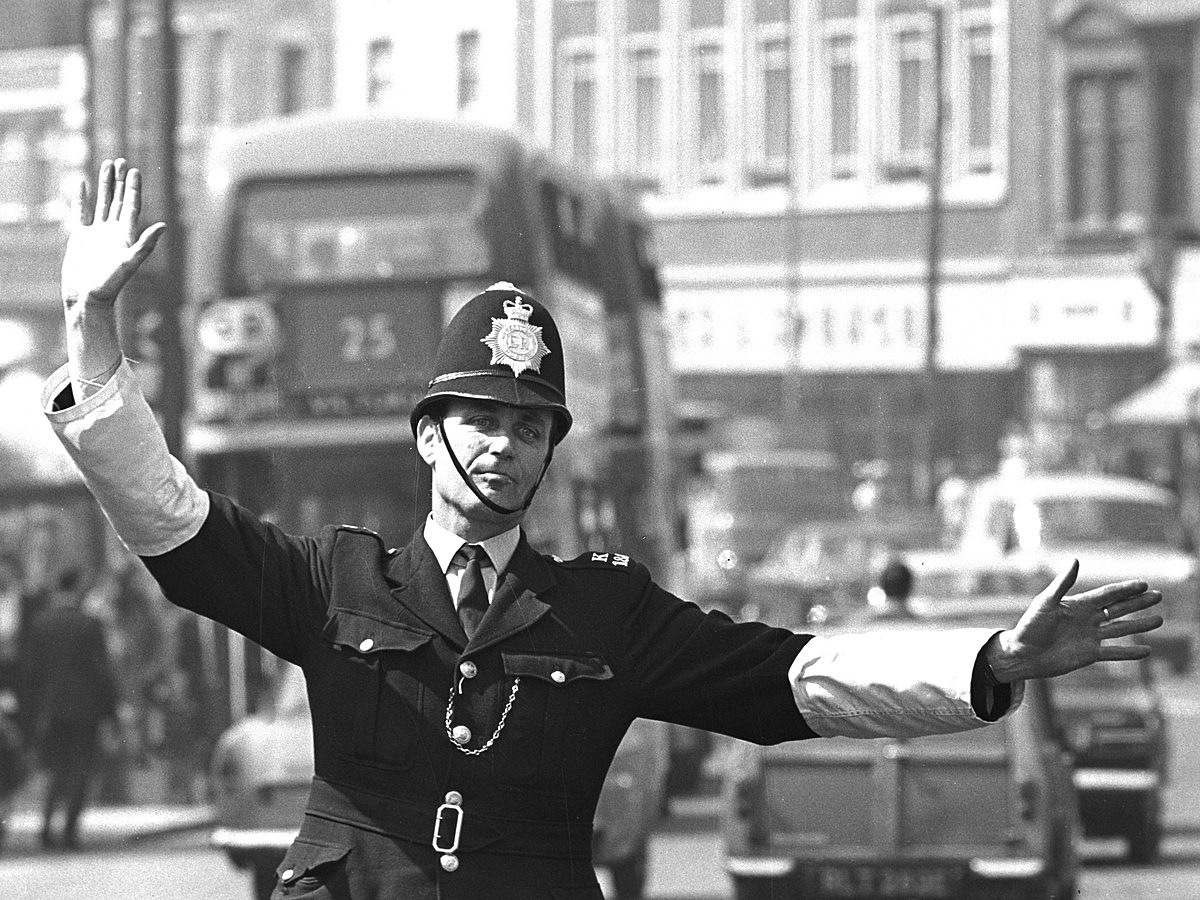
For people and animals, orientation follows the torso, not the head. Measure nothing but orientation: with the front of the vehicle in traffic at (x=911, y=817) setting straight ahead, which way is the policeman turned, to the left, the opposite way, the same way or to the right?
the opposite way

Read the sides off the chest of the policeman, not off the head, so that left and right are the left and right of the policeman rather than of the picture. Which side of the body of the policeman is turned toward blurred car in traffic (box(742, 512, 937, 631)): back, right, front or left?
back

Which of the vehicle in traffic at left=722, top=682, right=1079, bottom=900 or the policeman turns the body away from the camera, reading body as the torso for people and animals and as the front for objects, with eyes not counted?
the vehicle in traffic

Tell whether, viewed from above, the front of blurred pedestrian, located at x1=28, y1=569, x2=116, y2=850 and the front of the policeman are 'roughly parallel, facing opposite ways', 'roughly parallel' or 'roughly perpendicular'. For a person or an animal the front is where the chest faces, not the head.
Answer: roughly parallel, facing opposite ways

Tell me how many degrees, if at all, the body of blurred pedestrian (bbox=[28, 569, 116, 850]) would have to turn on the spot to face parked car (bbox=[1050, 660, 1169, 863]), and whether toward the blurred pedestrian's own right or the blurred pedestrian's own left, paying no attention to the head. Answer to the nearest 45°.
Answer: approximately 135° to the blurred pedestrian's own right

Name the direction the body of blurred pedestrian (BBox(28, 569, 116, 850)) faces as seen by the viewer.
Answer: away from the camera

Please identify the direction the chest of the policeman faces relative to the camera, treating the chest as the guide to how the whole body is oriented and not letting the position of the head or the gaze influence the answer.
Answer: toward the camera

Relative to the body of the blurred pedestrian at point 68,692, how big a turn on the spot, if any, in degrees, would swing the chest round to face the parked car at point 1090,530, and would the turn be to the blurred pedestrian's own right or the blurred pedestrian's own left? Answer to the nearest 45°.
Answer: approximately 45° to the blurred pedestrian's own right

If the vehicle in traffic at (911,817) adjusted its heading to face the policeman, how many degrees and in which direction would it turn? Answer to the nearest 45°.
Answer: approximately 180°

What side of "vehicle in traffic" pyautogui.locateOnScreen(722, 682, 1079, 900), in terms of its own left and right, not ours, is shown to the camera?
back

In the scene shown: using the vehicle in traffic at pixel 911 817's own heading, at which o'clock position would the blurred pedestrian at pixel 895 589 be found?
The blurred pedestrian is roughly at 12 o'clock from the vehicle in traffic.

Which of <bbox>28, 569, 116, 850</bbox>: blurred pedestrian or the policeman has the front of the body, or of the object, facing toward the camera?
the policeman
